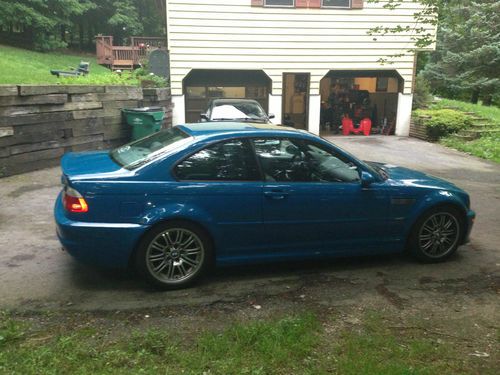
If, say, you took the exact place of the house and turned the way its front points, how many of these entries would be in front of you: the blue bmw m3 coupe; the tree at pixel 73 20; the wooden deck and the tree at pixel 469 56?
1

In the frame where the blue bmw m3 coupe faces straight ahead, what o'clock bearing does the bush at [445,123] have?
The bush is roughly at 10 o'clock from the blue bmw m3 coupe.

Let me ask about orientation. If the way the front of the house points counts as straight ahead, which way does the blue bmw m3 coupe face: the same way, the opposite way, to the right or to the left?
to the left

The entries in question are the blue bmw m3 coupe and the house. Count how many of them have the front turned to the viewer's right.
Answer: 1

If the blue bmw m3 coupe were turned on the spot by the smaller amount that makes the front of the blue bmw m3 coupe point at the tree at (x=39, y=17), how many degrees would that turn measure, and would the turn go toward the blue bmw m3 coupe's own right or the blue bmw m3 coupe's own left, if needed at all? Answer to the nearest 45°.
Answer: approximately 135° to the blue bmw m3 coupe's own left

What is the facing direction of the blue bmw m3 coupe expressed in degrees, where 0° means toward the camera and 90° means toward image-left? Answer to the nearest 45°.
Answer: approximately 270°

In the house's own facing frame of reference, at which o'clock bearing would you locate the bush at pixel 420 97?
The bush is roughly at 8 o'clock from the house.

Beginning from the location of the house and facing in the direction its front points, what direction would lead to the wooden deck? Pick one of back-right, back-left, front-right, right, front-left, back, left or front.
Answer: back-right

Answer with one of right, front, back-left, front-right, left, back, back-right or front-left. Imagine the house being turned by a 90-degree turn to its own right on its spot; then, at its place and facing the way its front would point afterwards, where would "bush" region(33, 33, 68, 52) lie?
front-right

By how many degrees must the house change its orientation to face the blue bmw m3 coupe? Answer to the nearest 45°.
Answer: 0° — it already faces it

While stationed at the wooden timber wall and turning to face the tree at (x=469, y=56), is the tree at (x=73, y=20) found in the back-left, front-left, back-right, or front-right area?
front-left

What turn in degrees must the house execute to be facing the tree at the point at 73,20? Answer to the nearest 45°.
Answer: approximately 135° to its right

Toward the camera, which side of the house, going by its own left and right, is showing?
front

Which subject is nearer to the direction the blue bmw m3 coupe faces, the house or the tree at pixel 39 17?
the house

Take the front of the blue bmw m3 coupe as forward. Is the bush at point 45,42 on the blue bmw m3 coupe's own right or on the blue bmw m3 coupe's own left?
on the blue bmw m3 coupe's own left

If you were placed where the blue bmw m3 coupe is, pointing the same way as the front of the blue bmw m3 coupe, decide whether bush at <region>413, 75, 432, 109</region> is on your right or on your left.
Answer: on your left

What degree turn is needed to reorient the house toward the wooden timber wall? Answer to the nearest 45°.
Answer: approximately 45° to its right
